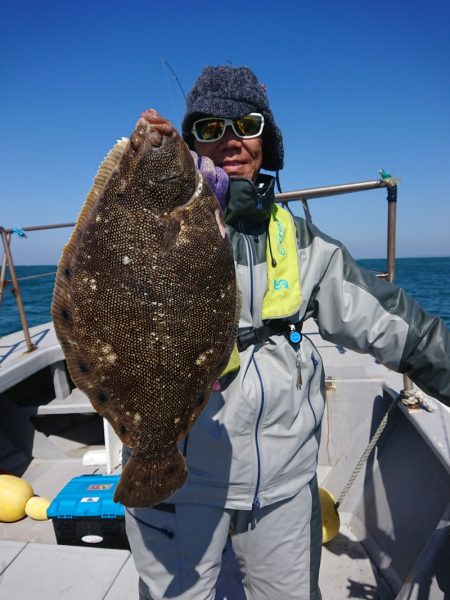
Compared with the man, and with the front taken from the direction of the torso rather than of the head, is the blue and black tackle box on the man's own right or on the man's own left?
on the man's own right

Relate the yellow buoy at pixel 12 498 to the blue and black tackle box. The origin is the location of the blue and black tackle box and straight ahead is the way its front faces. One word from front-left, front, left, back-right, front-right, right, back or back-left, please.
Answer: back-right

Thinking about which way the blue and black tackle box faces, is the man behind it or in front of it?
in front

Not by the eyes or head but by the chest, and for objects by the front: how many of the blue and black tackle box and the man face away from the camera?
0

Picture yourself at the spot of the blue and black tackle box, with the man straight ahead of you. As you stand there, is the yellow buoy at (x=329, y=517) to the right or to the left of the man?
left

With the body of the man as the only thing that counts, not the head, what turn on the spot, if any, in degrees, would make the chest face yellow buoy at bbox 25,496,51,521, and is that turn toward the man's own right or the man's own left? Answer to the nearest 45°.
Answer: approximately 135° to the man's own right

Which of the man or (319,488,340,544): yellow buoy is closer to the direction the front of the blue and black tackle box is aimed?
the man

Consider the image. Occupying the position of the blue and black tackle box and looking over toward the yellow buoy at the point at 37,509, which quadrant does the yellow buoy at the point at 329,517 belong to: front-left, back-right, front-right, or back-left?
back-right

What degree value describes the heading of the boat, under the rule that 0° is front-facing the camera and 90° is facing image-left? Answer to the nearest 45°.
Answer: approximately 180°

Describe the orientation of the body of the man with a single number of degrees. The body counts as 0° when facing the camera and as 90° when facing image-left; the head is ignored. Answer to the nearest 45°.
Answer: approximately 0°

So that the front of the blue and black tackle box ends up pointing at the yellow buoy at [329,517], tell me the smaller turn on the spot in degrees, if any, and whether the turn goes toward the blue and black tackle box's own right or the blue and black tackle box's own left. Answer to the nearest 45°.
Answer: approximately 90° to the blue and black tackle box's own left
